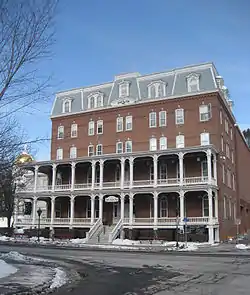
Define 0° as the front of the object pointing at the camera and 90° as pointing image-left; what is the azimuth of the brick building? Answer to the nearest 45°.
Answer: approximately 45°
